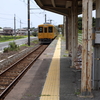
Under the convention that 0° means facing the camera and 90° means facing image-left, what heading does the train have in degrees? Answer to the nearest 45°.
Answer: approximately 0°
